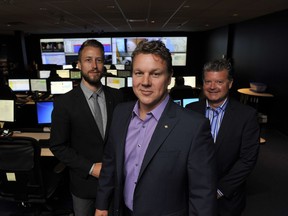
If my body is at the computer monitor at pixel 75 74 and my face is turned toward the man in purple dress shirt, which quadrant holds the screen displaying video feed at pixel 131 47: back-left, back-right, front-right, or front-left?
back-left

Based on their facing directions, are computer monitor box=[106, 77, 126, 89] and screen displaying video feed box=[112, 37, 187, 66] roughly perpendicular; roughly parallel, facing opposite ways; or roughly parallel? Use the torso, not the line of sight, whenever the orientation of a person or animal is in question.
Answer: roughly parallel

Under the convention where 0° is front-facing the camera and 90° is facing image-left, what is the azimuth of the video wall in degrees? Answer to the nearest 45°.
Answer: approximately 0°

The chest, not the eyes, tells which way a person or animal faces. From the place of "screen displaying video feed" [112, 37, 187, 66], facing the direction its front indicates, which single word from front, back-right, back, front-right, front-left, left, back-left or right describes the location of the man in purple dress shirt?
front

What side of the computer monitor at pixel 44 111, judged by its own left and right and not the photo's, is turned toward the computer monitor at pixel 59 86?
back

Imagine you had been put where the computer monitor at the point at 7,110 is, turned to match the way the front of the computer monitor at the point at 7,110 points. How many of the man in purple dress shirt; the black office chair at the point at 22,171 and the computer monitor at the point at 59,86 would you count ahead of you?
2

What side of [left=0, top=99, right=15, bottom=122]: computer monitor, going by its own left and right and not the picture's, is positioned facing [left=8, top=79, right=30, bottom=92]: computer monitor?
back

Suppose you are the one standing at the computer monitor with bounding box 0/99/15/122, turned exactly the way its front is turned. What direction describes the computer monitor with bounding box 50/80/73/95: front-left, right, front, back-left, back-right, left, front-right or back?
back-left

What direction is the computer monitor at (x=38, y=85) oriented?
toward the camera

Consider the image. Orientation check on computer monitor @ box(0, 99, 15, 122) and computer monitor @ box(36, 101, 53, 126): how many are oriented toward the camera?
2

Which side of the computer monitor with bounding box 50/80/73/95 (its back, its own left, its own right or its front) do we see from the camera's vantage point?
front

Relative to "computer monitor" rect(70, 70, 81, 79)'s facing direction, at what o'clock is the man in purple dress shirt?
The man in purple dress shirt is roughly at 12 o'clock from the computer monitor.

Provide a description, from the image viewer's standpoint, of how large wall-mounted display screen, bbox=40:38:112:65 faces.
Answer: facing the viewer

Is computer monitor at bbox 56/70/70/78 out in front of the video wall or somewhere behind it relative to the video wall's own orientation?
in front

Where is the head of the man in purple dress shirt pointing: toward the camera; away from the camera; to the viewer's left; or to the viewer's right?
toward the camera

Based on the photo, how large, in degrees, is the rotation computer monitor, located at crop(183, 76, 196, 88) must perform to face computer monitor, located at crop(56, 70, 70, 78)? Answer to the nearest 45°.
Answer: approximately 90° to its right

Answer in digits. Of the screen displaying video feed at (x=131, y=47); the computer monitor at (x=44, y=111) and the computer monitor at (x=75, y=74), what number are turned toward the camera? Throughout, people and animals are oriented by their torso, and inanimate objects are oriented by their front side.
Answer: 3

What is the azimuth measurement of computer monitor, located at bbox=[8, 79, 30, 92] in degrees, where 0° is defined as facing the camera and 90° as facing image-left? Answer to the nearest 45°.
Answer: approximately 0°

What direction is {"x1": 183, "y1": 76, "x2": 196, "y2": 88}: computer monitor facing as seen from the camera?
toward the camera
